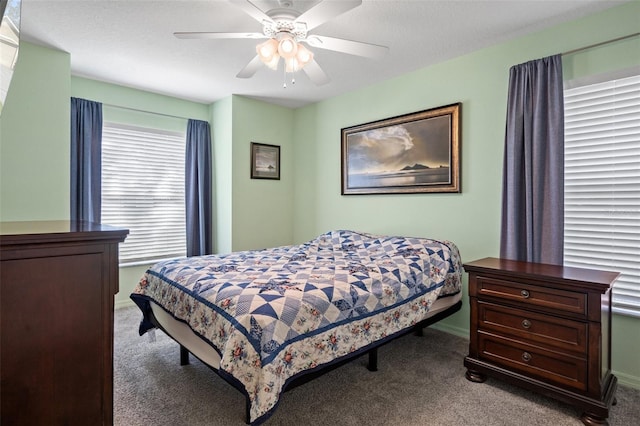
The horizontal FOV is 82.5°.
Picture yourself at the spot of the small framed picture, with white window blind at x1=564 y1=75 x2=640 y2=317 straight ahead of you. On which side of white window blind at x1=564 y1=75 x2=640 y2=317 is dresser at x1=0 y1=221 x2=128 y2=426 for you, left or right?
right

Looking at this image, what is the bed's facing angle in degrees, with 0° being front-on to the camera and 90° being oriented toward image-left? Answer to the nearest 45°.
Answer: approximately 45°

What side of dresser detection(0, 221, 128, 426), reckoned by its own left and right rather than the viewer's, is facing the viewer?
right

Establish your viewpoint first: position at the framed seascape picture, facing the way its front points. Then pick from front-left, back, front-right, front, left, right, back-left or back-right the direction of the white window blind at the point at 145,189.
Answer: front-right

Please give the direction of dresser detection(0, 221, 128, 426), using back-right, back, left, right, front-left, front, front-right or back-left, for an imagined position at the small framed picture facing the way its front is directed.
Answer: front-right

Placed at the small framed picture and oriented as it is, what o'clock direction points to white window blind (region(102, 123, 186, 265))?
The white window blind is roughly at 4 o'clock from the small framed picture.

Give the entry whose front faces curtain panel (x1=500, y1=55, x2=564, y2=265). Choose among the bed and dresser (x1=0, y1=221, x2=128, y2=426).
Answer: the dresser

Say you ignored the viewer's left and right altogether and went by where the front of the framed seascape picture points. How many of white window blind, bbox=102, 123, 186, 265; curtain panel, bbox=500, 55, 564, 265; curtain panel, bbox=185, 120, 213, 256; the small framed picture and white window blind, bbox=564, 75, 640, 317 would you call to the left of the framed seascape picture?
2

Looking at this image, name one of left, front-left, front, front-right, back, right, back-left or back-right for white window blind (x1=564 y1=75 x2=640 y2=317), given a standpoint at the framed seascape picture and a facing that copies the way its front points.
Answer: left

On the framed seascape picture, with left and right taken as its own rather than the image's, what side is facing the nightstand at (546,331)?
left

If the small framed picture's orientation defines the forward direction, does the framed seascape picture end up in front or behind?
in front

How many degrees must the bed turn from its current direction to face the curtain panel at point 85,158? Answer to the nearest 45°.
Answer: approximately 90° to its right

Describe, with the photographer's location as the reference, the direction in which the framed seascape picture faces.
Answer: facing the viewer and to the left of the viewer

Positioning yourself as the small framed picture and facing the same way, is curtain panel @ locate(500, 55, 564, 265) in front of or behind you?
in front

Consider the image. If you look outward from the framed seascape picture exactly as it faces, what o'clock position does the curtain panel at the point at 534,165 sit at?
The curtain panel is roughly at 9 o'clock from the framed seascape picture.

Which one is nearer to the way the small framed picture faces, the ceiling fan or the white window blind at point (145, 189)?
the ceiling fan

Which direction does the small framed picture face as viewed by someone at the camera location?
facing the viewer and to the right of the viewer

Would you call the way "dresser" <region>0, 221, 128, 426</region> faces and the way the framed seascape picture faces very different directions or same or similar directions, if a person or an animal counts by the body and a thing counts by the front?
very different directions
